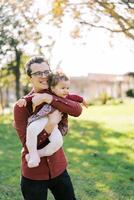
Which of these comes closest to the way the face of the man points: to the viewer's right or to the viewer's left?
to the viewer's right

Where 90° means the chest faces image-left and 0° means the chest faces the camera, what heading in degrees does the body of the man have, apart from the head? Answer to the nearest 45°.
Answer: approximately 315°
